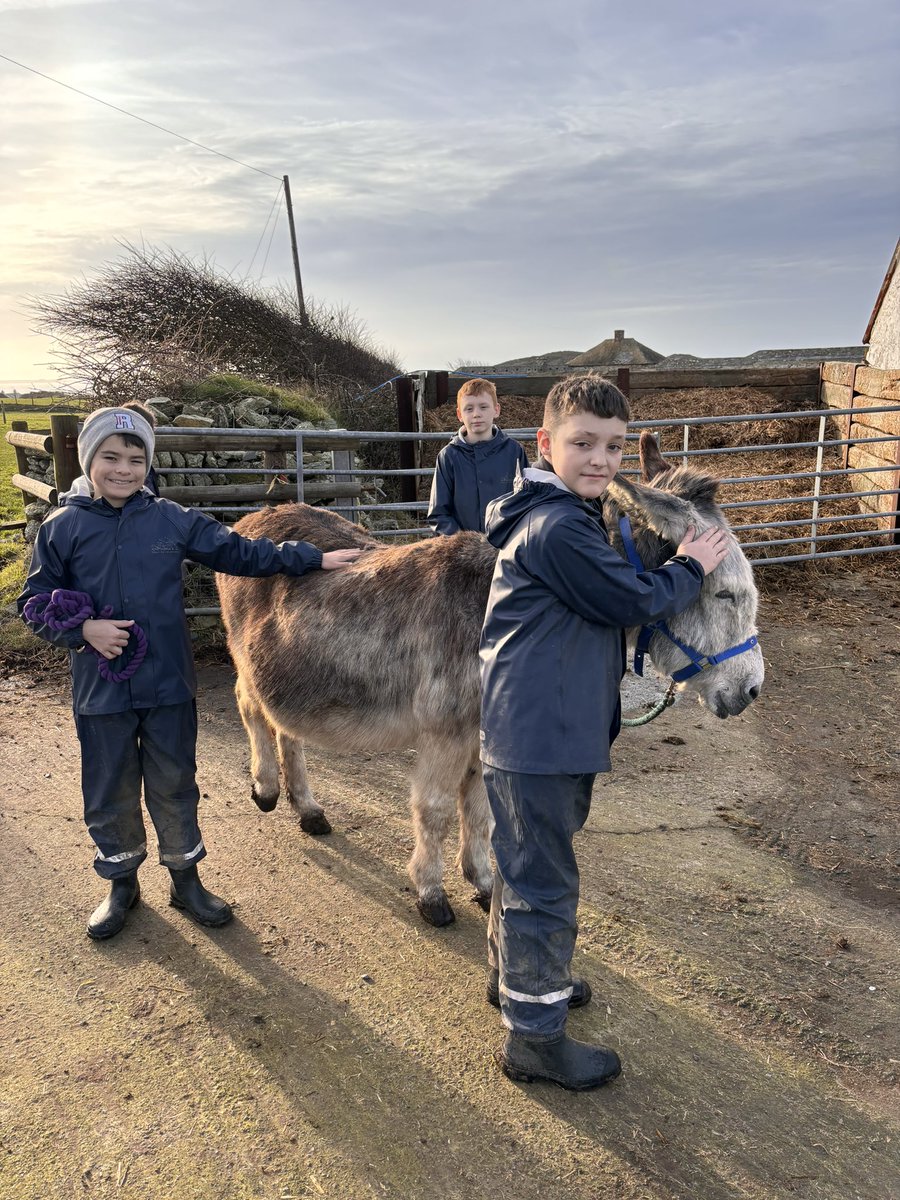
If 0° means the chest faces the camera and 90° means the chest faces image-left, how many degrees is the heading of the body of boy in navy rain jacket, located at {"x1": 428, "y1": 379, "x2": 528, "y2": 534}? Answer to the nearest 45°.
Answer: approximately 0°

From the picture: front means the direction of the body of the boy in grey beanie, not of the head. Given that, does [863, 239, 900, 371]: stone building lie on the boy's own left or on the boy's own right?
on the boy's own left

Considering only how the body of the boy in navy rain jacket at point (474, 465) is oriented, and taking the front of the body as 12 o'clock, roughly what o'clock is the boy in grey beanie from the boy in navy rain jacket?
The boy in grey beanie is roughly at 1 o'clock from the boy in navy rain jacket.

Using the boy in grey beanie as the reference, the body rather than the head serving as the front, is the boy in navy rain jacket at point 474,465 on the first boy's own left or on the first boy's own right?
on the first boy's own left

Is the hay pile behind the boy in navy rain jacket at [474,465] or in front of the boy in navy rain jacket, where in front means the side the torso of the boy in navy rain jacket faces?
behind
